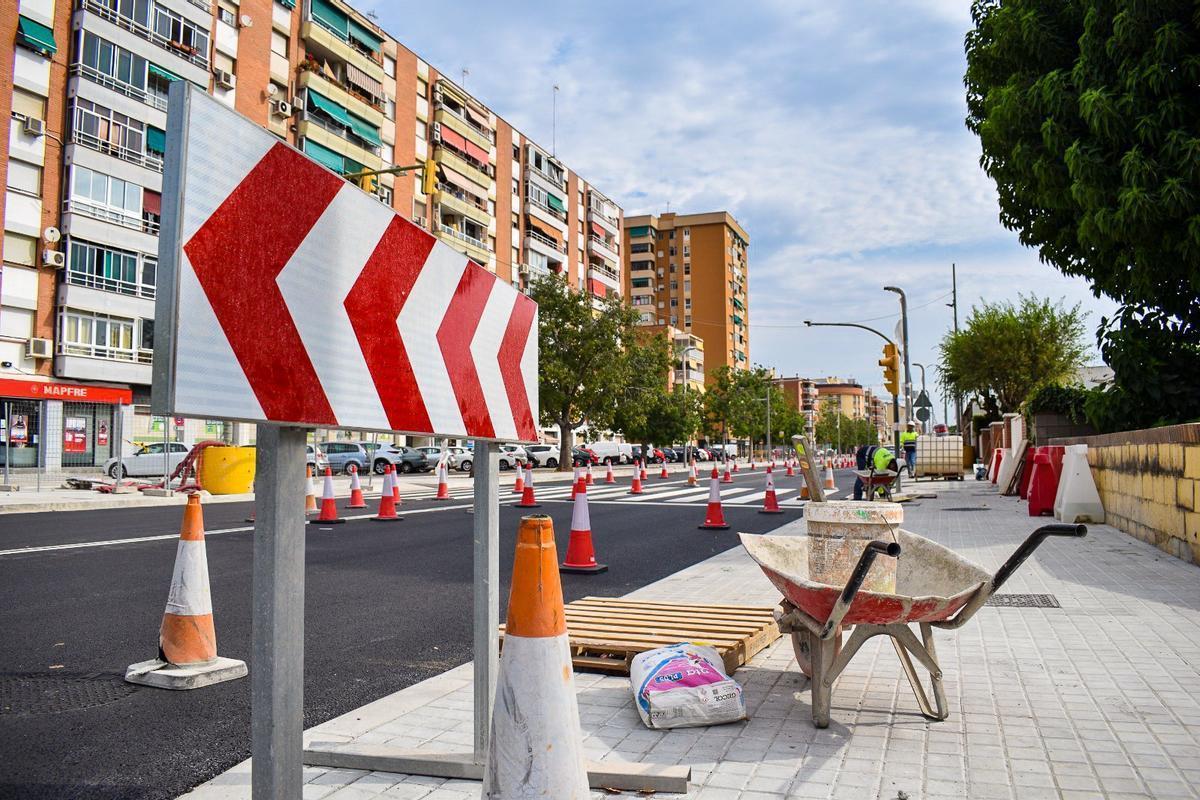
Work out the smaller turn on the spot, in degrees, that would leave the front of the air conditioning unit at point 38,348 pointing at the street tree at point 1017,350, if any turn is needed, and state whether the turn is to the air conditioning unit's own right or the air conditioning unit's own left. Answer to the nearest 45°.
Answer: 0° — it already faces it

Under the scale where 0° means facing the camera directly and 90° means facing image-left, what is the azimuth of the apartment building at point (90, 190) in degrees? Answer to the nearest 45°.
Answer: approximately 315°

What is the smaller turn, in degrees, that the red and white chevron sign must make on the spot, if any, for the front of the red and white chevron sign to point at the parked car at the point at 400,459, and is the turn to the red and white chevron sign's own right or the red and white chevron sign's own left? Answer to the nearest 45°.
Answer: approximately 135° to the red and white chevron sign's own left

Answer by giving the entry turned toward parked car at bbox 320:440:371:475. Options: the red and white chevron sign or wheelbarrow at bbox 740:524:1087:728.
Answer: the wheelbarrow

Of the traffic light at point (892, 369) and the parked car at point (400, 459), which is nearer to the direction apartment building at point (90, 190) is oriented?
the traffic light

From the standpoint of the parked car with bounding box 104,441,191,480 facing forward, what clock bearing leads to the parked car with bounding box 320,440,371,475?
the parked car with bounding box 320,440,371,475 is roughly at 5 o'clock from the parked car with bounding box 104,441,191,480.

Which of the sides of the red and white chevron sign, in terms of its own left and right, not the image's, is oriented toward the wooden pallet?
left

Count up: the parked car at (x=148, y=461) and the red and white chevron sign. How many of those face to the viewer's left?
1

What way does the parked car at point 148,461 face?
to the viewer's left

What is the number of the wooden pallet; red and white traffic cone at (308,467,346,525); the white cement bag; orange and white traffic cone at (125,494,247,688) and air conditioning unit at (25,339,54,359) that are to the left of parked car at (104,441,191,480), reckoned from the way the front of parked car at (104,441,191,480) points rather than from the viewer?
4

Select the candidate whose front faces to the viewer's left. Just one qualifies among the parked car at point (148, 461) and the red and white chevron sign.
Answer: the parked car
